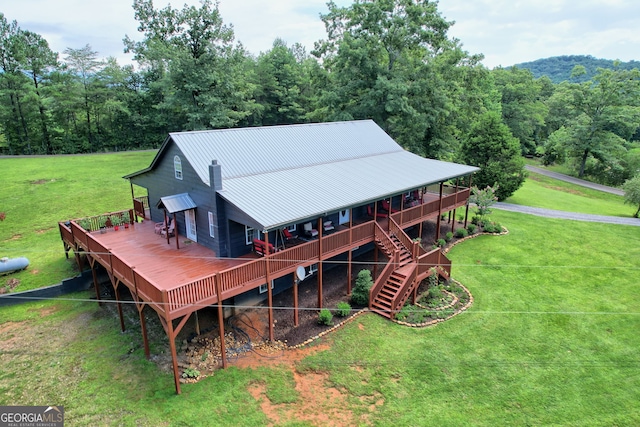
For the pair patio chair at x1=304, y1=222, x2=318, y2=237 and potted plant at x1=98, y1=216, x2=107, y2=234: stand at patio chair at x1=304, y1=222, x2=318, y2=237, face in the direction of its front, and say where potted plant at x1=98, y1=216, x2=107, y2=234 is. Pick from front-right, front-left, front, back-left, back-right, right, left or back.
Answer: back-right

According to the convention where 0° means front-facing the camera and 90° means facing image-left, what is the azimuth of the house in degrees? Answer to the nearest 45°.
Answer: approximately 315°

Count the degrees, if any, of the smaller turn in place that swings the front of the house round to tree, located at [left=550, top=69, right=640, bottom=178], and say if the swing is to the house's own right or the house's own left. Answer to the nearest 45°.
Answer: approximately 90° to the house's own left

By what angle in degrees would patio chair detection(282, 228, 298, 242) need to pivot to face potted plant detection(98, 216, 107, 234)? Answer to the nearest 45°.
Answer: approximately 135° to its right

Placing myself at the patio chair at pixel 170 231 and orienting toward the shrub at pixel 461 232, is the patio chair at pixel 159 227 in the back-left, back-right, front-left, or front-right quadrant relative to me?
back-left

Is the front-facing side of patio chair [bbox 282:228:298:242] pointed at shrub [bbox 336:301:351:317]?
yes

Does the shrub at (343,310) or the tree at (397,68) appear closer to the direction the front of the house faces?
the shrub

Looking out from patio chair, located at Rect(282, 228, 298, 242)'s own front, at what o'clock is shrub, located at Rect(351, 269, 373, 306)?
The shrub is roughly at 11 o'clock from the patio chair.

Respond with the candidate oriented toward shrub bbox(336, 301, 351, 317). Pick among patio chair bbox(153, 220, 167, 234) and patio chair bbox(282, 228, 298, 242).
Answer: patio chair bbox(282, 228, 298, 242)
